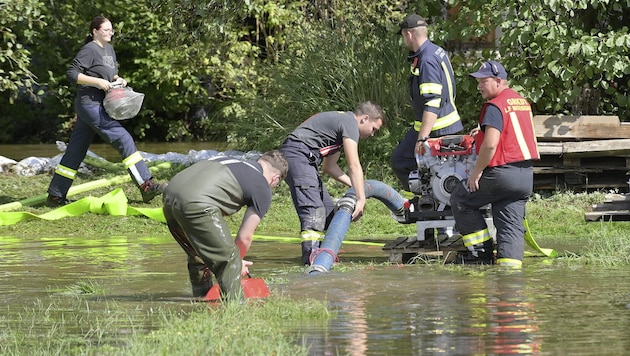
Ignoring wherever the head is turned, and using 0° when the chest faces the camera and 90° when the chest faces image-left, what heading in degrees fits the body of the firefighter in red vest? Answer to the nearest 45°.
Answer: approximately 135°

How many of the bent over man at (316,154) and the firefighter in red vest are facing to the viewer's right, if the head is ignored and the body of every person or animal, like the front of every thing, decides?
1

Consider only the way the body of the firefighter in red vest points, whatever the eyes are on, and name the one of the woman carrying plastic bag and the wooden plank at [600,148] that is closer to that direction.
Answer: the woman carrying plastic bag

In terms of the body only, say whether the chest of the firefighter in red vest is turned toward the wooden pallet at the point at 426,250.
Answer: yes

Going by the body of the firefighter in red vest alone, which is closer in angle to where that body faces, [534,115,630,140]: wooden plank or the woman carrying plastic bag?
the woman carrying plastic bag

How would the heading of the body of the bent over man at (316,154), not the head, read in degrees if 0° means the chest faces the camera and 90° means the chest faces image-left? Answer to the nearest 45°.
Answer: approximately 270°

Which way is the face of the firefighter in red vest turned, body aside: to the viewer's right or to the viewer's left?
to the viewer's left
